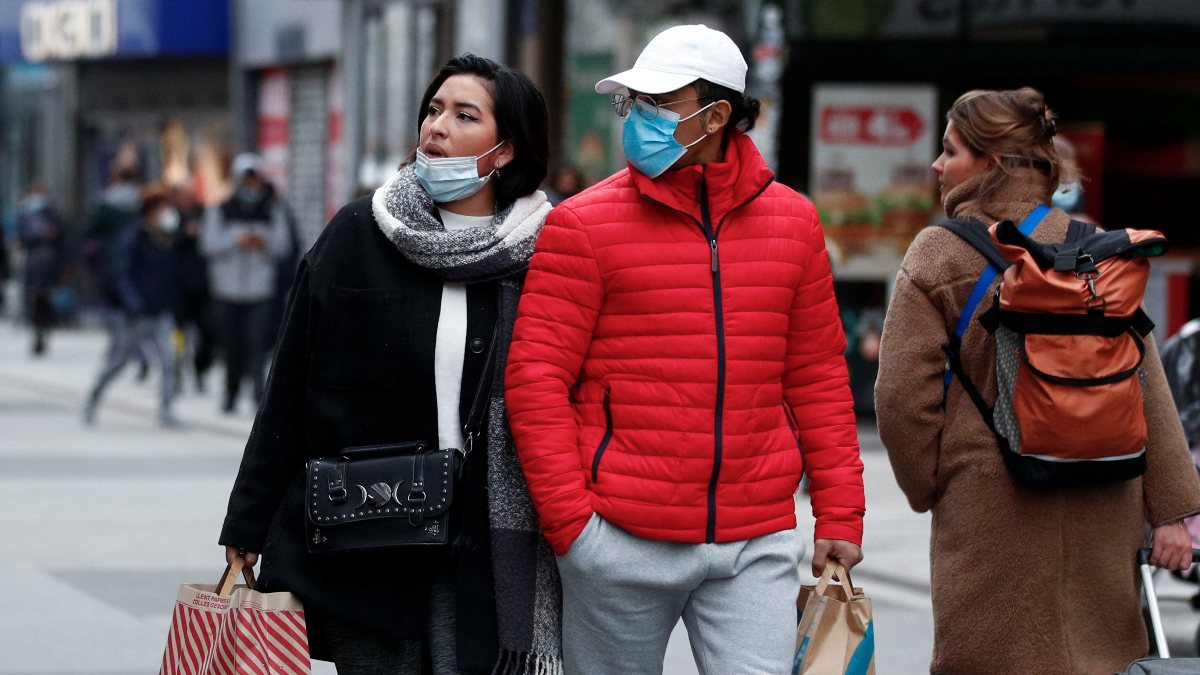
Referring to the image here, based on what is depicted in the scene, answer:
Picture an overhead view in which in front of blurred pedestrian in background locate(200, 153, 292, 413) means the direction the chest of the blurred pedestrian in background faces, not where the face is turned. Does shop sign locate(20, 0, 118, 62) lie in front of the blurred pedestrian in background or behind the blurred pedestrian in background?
behind

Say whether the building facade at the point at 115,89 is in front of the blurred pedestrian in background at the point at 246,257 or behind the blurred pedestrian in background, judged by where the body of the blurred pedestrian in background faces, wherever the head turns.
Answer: behind

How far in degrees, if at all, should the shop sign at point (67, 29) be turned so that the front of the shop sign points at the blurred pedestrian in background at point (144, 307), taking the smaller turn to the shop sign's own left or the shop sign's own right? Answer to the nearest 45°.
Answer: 0° — it already faces them

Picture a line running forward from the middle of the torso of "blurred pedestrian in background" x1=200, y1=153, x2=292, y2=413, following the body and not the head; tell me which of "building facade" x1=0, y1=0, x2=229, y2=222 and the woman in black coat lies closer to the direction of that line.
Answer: the woman in black coat

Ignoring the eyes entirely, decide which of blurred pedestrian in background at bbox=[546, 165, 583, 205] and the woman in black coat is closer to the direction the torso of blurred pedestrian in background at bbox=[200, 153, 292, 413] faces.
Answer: the woman in black coat

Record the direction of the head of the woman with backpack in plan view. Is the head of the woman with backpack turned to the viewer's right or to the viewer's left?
to the viewer's left

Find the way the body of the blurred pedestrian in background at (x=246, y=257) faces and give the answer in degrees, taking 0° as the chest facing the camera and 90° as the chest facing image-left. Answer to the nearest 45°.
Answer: approximately 0°
